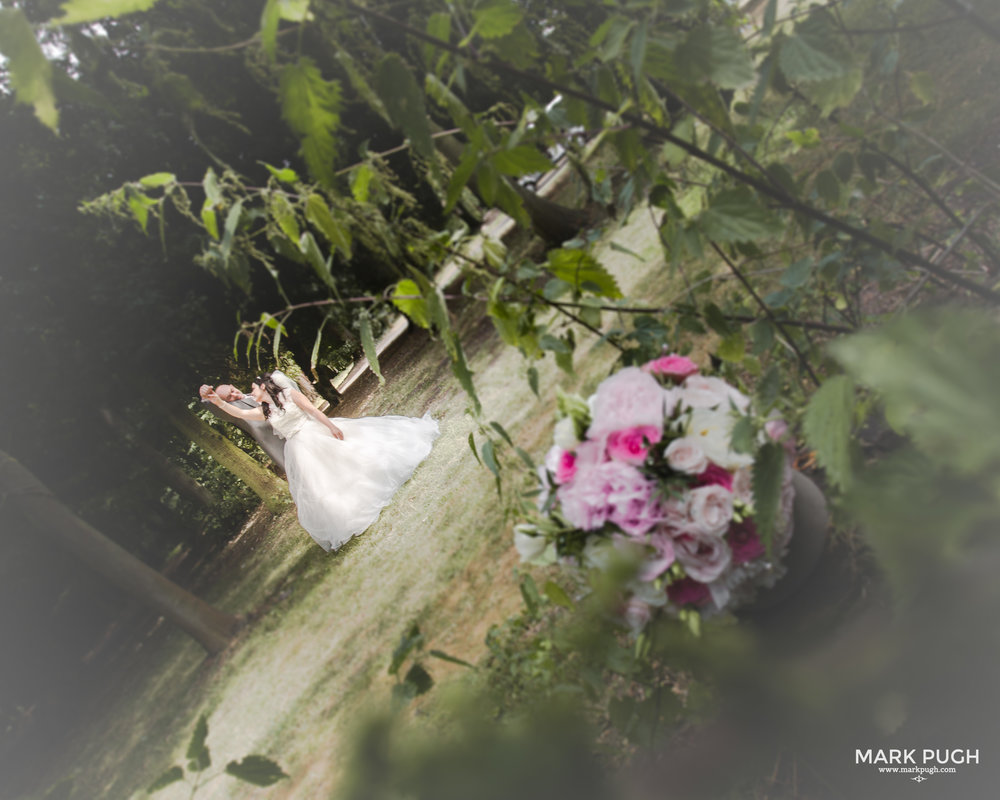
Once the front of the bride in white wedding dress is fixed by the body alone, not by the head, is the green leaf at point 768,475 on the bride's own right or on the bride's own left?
on the bride's own left

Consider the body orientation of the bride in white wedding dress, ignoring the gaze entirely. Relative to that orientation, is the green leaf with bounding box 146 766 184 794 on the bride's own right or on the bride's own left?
on the bride's own left

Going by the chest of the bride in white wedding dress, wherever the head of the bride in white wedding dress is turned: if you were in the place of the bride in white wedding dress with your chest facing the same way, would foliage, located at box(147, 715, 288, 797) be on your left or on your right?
on your left

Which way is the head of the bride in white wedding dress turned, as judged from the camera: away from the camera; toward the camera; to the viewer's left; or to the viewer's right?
to the viewer's left
